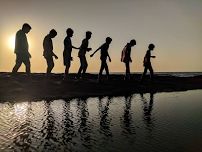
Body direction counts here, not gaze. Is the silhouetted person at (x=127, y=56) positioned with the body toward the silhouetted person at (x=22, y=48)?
no

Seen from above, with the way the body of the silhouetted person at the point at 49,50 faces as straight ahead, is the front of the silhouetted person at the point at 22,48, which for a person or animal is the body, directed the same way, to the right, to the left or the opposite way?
the same way

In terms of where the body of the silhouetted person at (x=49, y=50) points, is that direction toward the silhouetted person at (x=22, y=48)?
no

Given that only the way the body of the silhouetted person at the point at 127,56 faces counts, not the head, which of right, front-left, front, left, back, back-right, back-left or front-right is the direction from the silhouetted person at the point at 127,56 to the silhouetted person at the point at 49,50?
back-right

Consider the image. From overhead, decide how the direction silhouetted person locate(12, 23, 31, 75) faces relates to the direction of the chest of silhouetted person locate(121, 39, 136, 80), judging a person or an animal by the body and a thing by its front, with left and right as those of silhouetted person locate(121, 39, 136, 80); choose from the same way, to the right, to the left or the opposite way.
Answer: the same way

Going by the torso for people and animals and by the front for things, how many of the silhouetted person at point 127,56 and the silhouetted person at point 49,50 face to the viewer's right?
2

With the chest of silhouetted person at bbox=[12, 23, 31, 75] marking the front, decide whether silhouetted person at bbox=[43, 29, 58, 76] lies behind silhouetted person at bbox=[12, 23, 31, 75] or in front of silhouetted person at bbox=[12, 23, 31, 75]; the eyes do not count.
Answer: in front

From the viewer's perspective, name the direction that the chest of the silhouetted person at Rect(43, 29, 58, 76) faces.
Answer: to the viewer's right

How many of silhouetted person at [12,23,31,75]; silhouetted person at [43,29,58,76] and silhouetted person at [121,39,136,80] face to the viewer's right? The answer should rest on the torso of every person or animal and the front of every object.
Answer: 3

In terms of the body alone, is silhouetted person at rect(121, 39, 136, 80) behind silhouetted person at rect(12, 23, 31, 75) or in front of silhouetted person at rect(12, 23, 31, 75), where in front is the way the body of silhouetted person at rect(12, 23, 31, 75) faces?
in front

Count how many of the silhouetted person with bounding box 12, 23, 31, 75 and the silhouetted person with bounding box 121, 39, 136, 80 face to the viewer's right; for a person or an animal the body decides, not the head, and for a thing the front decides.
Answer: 2

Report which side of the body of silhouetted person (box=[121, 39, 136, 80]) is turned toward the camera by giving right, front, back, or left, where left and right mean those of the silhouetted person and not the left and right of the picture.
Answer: right

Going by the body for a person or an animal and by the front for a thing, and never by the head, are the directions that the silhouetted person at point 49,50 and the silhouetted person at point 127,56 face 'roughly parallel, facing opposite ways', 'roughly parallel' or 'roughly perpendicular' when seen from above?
roughly parallel

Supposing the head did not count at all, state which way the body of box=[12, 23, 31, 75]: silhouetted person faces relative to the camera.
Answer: to the viewer's right

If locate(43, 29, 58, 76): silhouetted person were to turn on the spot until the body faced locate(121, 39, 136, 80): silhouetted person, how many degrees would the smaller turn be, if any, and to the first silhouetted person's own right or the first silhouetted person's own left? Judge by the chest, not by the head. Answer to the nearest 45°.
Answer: approximately 45° to the first silhouetted person's own left
